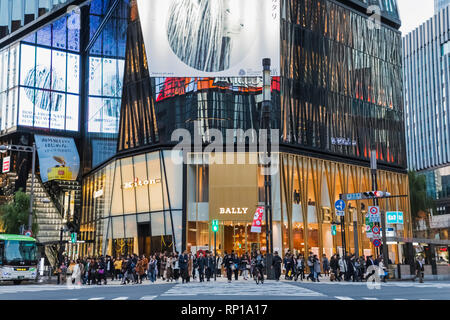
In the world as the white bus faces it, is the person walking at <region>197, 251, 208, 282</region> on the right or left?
on its left

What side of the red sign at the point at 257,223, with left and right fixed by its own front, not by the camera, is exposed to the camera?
front

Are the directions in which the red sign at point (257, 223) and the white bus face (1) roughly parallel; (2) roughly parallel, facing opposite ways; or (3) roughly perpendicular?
roughly parallel

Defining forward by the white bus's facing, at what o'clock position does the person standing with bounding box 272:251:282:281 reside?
The person standing is roughly at 10 o'clock from the white bus.

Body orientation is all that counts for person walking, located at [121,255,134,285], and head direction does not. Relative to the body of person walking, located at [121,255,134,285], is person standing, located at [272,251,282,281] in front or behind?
behind

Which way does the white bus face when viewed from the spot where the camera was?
facing the viewer

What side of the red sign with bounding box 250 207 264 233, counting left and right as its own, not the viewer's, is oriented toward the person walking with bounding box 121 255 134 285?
right

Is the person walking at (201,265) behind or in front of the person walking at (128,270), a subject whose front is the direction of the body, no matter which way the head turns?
behind

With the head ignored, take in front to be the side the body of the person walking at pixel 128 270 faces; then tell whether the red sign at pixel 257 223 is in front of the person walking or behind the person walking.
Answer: behind

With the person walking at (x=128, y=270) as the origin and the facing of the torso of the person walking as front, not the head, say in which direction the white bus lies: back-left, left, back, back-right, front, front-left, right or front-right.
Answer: front-right
